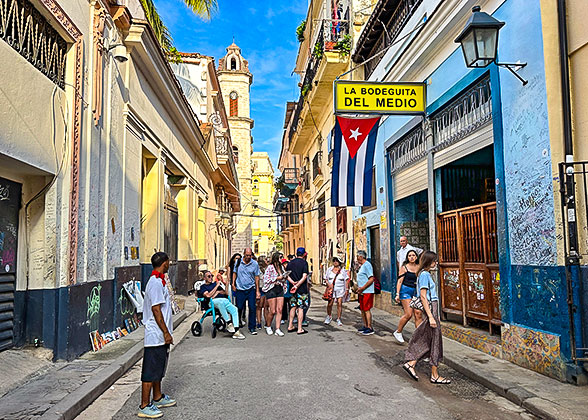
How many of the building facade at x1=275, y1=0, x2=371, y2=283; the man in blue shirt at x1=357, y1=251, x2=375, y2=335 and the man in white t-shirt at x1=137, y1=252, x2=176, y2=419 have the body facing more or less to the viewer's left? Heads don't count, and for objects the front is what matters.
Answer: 2

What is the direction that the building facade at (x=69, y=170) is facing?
to the viewer's right

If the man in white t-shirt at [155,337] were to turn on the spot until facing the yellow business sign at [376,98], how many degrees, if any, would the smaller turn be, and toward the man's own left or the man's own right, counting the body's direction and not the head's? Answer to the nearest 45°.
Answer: approximately 45° to the man's own left

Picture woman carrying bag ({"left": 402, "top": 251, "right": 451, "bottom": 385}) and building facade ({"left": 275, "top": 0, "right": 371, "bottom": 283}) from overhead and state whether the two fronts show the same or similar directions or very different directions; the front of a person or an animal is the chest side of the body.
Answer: very different directions

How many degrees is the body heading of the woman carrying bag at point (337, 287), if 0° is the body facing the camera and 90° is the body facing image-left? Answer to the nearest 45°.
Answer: approximately 0°

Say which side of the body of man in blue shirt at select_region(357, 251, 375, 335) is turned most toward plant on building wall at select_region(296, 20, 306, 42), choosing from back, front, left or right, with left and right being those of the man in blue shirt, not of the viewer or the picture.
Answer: right

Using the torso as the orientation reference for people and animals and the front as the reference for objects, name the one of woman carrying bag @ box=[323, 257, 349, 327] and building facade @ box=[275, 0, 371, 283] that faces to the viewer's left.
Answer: the building facade

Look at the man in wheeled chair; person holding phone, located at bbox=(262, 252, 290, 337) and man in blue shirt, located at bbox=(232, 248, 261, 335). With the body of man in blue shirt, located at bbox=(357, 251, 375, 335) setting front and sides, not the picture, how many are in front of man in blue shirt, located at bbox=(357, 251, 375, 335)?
3

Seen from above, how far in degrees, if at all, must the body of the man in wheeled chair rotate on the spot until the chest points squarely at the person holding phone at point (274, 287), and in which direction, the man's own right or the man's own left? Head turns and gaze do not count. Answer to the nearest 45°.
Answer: approximately 45° to the man's own left

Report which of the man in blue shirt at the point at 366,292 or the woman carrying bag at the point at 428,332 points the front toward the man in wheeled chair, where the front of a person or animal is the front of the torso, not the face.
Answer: the man in blue shirt
